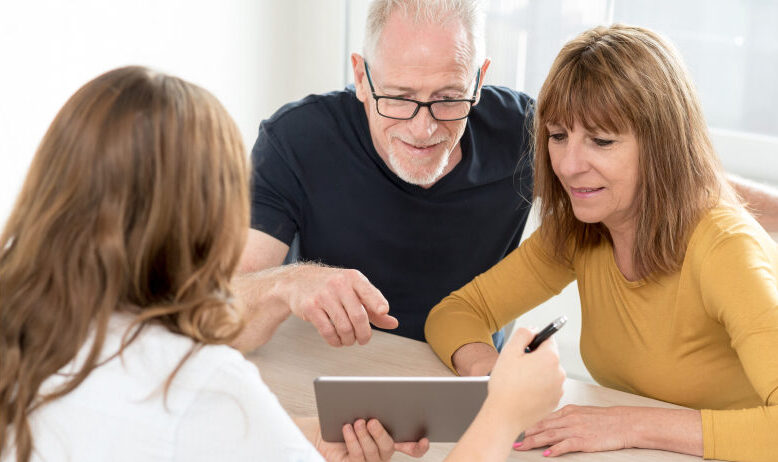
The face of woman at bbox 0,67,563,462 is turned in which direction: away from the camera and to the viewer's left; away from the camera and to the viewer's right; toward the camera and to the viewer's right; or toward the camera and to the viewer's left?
away from the camera and to the viewer's right

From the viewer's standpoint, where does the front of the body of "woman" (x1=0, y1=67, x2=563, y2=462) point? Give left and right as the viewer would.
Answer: facing away from the viewer and to the right of the viewer

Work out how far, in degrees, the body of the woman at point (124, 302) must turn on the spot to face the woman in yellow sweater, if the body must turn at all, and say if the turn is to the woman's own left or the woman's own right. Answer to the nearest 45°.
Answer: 0° — they already face them

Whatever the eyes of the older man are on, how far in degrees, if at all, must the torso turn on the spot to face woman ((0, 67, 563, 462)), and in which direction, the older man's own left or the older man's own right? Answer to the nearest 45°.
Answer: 0° — they already face them

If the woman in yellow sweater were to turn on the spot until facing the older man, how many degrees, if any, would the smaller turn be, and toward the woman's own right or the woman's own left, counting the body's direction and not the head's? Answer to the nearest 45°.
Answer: approximately 90° to the woman's own right

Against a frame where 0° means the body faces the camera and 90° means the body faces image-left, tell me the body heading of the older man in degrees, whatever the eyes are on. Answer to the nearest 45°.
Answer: approximately 0°

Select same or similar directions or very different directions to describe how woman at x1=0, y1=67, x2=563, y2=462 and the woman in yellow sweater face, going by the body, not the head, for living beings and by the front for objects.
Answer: very different directions

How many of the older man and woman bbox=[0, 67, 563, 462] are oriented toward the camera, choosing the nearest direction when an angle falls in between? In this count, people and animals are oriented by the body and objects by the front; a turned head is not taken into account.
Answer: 1
